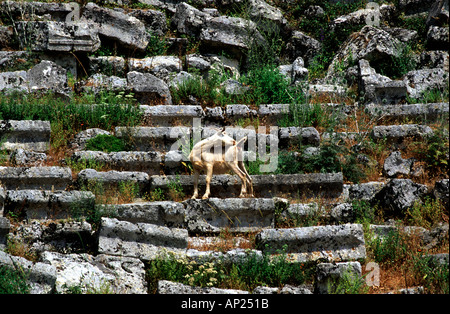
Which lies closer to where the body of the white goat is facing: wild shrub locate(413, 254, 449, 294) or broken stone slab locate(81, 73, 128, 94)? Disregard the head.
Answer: the broken stone slab

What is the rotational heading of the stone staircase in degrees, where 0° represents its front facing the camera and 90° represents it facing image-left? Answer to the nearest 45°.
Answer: approximately 0°

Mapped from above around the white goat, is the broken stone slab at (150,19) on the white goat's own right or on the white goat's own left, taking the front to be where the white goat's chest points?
on the white goat's own right

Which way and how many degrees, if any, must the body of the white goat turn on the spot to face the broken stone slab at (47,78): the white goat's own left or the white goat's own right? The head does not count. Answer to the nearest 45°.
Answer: approximately 45° to the white goat's own right

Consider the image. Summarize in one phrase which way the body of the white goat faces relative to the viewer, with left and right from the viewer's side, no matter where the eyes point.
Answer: facing to the left of the viewer

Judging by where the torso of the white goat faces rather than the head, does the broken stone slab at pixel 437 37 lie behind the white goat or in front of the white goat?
behind

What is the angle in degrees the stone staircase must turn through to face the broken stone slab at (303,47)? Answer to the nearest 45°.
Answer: approximately 135° to its left

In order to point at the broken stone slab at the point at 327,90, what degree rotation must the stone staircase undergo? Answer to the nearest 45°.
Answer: approximately 135° to its left
